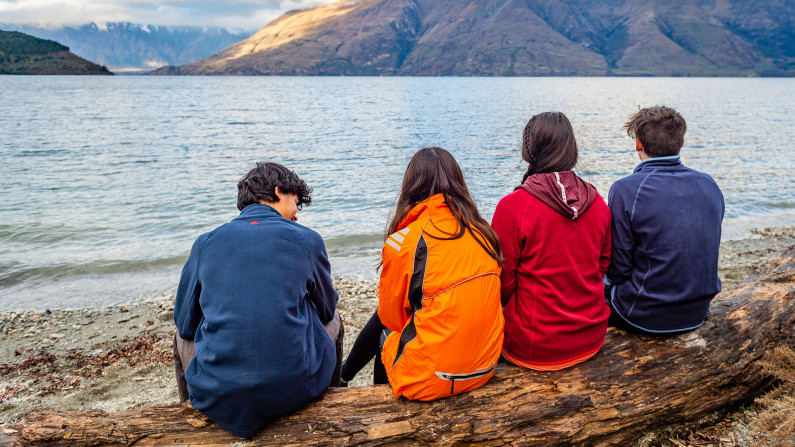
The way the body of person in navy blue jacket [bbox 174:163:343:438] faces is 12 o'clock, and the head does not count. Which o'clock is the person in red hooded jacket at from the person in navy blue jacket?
The person in red hooded jacket is roughly at 3 o'clock from the person in navy blue jacket.

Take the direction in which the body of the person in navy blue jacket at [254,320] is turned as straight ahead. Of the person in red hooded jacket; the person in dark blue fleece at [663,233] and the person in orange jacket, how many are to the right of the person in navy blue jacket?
3

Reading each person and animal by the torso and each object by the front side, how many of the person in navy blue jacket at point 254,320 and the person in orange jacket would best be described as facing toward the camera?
0

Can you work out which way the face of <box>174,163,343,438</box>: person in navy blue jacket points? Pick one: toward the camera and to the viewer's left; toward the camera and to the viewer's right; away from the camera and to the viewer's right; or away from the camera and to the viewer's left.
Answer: away from the camera and to the viewer's right

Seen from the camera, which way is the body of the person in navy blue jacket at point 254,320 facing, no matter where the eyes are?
away from the camera

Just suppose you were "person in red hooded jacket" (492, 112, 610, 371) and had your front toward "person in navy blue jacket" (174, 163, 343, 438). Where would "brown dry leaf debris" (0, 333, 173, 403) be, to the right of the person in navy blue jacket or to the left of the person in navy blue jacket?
right

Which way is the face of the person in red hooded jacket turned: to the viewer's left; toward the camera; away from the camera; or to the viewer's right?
away from the camera

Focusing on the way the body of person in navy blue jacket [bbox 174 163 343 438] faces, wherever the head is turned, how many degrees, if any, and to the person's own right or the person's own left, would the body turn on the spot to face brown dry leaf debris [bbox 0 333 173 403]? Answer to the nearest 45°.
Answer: approximately 45° to the person's own left

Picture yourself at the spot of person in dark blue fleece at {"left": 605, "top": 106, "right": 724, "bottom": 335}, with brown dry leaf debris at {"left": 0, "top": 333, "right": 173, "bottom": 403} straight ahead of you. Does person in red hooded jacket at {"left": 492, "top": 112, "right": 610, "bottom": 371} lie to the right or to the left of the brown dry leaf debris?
left

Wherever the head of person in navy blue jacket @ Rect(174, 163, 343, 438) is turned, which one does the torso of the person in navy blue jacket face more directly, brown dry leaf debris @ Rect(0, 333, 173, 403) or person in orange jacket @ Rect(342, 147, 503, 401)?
the brown dry leaf debris

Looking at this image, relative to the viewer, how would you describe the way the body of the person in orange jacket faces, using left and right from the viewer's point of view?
facing away from the viewer and to the left of the viewer

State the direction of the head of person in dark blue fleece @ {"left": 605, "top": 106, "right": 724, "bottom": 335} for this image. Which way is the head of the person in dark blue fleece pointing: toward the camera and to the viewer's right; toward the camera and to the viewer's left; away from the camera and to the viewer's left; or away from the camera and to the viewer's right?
away from the camera and to the viewer's left

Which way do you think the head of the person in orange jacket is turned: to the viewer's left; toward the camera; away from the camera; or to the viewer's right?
away from the camera
